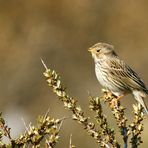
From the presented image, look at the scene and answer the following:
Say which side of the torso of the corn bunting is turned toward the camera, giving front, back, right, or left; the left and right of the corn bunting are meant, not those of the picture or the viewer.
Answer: left
